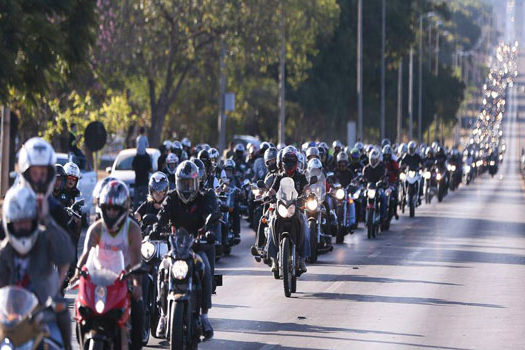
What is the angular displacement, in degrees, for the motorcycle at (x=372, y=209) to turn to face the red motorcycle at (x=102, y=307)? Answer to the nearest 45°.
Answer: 0° — it already faces it

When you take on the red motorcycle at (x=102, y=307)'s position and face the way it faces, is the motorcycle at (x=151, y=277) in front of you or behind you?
behind

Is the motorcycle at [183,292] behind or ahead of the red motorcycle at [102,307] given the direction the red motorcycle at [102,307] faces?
behind

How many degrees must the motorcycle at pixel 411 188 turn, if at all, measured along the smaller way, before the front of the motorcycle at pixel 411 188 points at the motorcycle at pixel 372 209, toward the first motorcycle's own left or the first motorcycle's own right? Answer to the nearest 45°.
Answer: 0° — it already faces it
